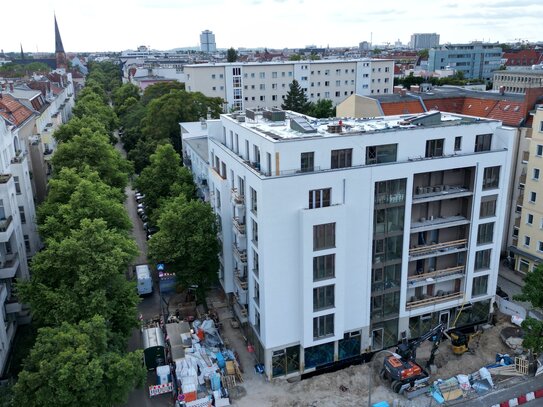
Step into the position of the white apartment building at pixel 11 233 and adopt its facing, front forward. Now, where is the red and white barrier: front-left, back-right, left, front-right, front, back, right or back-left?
front-right

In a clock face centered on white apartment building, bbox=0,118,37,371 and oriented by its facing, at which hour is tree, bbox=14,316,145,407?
The tree is roughly at 3 o'clock from the white apartment building.

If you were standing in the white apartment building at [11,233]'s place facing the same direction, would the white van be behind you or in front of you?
in front

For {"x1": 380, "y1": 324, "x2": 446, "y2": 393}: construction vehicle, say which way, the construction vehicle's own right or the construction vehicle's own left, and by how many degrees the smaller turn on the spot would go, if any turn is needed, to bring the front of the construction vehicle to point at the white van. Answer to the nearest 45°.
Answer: approximately 135° to the construction vehicle's own left

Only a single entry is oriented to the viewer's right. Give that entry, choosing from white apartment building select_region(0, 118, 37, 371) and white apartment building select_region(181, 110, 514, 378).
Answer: white apartment building select_region(0, 118, 37, 371)

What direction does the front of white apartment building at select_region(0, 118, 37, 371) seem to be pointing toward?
to the viewer's right

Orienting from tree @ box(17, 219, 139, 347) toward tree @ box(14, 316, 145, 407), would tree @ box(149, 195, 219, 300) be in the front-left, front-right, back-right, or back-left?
back-left

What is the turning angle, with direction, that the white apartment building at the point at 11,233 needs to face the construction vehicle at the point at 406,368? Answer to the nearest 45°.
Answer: approximately 45° to its right

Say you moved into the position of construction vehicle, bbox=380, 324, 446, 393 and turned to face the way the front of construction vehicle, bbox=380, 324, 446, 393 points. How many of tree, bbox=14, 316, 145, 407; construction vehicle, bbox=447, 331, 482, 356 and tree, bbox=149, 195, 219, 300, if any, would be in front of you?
1

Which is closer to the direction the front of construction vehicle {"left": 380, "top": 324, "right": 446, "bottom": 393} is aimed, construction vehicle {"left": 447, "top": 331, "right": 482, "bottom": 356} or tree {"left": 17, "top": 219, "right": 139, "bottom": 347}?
the construction vehicle

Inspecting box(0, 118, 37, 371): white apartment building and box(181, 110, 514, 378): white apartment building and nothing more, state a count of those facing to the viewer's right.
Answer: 1
